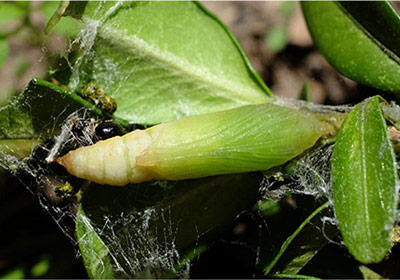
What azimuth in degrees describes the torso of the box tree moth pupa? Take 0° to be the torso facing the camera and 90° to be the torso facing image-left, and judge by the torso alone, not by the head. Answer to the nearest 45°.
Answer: approximately 270°

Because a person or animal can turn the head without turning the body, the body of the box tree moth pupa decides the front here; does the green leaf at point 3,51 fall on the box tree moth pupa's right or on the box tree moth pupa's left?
on the box tree moth pupa's left

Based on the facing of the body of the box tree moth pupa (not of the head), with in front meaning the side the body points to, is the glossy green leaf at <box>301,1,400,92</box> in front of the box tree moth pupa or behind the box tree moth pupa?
in front
